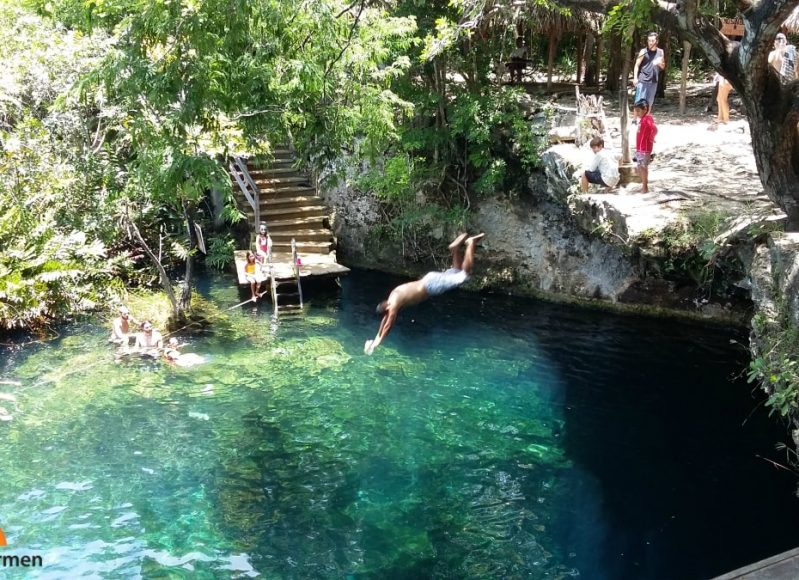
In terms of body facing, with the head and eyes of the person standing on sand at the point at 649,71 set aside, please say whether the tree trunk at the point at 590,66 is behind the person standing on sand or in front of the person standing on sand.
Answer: behind

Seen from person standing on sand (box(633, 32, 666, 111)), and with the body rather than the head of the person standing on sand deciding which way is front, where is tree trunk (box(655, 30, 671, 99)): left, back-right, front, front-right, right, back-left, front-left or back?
back

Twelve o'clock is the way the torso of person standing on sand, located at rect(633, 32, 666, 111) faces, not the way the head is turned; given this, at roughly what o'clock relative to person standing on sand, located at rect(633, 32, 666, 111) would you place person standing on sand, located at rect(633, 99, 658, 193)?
person standing on sand, located at rect(633, 99, 658, 193) is roughly at 12 o'clock from person standing on sand, located at rect(633, 32, 666, 111).

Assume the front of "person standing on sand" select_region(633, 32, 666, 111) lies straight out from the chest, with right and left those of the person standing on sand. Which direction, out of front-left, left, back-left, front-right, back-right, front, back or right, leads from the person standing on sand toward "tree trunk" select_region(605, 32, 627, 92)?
back

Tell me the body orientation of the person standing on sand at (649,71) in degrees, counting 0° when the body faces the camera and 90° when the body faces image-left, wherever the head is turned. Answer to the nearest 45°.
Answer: approximately 0°

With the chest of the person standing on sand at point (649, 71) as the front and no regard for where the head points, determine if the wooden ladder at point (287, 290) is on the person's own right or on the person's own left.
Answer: on the person's own right
